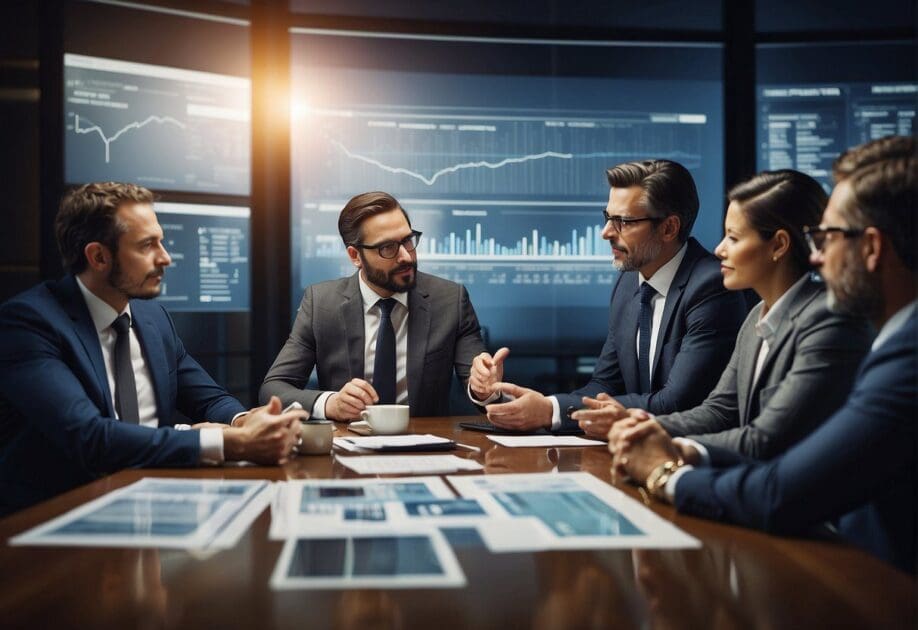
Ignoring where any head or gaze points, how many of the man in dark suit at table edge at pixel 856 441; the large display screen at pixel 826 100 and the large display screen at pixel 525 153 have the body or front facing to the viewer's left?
1

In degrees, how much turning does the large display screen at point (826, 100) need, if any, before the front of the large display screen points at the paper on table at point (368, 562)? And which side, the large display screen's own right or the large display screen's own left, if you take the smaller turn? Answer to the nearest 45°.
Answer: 0° — it already faces it

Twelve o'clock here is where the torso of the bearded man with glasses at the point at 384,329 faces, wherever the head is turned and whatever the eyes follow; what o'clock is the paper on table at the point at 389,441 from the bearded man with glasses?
The paper on table is roughly at 12 o'clock from the bearded man with glasses.

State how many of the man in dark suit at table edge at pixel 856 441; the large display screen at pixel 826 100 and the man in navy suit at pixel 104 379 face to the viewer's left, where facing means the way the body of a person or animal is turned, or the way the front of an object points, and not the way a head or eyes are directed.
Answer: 1

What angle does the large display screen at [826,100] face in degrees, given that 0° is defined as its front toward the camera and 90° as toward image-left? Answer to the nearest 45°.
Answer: approximately 0°

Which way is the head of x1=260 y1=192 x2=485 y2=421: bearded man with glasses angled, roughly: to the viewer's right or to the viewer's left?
to the viewer's right

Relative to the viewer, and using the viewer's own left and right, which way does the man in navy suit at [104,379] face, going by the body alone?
facing the viewer and to the right of the viewer

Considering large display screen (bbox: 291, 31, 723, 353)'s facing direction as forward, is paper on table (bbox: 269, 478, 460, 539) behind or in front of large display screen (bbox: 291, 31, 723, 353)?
in front

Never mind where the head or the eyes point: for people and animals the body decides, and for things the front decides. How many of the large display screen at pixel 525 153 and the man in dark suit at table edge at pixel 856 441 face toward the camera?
1

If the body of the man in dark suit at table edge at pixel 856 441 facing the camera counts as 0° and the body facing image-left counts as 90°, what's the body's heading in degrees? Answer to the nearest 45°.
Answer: approximately 90°
